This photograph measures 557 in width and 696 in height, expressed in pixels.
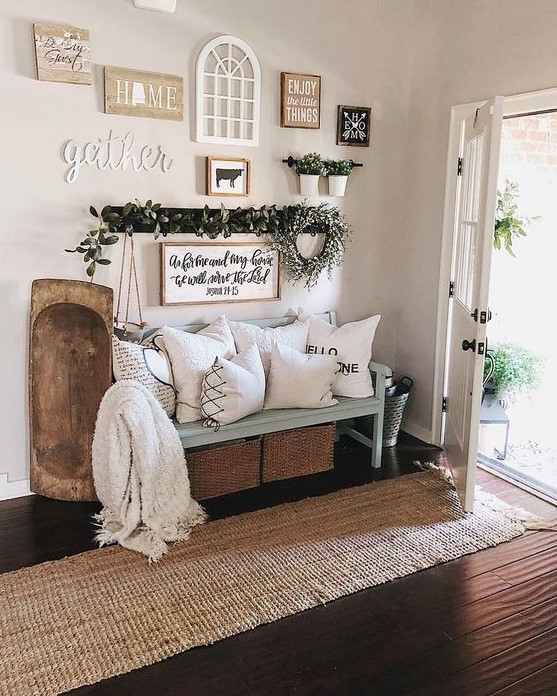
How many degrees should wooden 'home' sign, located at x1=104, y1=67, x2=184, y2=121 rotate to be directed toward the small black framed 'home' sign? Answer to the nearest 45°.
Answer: approximately 45° to its left

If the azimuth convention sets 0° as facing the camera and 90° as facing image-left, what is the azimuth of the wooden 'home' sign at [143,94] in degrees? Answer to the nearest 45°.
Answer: approximately 315°
